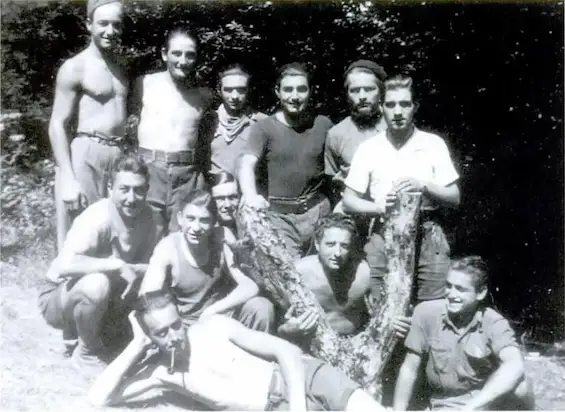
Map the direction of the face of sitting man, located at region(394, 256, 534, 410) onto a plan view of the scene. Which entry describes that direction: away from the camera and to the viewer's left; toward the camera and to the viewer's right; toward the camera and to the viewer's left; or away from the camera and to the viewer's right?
toward the camera and to the viewer's left

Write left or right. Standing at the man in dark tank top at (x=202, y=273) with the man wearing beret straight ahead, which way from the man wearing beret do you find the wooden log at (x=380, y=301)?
right

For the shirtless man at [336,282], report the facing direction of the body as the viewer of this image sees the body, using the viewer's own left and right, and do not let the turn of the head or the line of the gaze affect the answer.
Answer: facing the viewer

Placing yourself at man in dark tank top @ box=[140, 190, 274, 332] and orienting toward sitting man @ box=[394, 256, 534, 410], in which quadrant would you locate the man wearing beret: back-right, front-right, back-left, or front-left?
front-left

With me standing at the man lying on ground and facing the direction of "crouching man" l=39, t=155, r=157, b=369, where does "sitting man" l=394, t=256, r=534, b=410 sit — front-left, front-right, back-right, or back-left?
back-right

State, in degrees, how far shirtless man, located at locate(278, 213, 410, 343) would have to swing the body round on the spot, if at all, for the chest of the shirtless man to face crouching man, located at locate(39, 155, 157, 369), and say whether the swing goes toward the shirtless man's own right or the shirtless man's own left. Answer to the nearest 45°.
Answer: approximately 90° to the shirtless man's own right

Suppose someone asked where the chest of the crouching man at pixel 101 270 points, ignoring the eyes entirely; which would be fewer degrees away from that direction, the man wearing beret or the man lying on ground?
the man lying on ground

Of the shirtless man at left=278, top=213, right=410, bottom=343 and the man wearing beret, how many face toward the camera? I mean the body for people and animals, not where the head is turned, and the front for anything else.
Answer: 2

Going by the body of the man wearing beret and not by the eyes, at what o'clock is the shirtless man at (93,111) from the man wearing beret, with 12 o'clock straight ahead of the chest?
The shirtless man is roughly at 3 o'clock from the man wearing beret.

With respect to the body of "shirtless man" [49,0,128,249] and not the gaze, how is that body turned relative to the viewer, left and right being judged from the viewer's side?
facing the viewer and to the right of the viewer

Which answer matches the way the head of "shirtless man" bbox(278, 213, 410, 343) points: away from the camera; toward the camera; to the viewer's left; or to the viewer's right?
toward the camera

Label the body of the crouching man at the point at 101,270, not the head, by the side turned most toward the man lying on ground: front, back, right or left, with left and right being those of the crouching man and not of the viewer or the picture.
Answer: front

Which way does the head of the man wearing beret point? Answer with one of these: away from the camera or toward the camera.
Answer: toward the camera

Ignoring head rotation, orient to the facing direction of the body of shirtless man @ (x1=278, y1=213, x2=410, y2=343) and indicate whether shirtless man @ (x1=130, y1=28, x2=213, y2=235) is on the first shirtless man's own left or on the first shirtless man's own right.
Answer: on the first shirtless man's own right

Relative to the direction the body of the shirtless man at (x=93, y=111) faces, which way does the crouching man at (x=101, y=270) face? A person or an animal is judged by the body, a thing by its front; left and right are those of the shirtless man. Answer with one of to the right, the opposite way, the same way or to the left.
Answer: the same way
